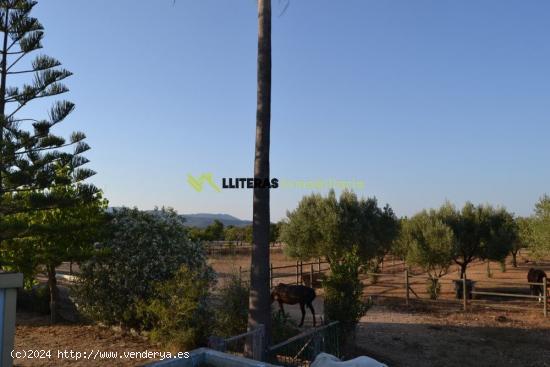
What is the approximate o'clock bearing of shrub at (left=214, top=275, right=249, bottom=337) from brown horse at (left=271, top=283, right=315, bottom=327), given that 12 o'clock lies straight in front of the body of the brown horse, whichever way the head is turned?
The shrub is roughly at 10 o'clock from the brown horse.

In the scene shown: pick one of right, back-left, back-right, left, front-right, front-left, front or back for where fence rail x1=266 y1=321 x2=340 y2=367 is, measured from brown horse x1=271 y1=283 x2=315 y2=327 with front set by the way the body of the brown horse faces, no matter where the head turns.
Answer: left

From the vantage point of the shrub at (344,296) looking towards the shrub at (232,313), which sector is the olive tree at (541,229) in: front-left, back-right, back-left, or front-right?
back-right

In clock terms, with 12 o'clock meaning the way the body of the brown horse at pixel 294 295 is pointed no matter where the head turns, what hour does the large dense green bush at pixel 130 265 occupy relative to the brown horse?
The large dense green bush is roughly at 12 o'clock from the brown horse.

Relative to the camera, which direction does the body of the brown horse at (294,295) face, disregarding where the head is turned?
to the viewer's left

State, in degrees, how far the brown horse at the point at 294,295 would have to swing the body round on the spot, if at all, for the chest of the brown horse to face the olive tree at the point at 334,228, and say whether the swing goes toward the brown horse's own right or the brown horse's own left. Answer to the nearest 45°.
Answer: approximately 90° to the brown horse's own right

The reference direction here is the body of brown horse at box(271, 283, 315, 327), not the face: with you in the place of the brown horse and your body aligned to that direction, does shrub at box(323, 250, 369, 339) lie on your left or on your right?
on your left

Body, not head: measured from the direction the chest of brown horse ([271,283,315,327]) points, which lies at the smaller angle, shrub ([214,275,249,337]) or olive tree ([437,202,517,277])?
the shrub

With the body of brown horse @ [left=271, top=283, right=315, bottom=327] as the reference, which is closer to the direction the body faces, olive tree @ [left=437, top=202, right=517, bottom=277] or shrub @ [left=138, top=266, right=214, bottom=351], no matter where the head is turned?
the shrub

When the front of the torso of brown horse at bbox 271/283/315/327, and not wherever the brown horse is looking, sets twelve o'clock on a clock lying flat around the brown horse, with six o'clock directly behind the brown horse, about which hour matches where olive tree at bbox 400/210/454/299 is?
The olive tree is roughly at 4 o'clock from the brown horse.

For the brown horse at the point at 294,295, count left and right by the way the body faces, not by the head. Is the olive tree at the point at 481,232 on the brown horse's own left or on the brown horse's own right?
on the brown horse's own right
